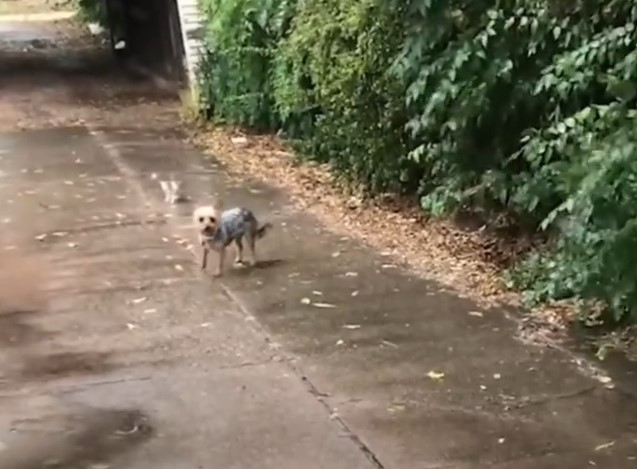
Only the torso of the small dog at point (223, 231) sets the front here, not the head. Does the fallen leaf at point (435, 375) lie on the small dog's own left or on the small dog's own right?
on the small dog's own left

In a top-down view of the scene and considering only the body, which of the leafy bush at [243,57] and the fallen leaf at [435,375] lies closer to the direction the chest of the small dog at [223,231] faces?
the fallen leaf

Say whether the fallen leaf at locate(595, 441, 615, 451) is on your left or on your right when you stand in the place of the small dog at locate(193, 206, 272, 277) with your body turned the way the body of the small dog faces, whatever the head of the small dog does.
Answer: on your left

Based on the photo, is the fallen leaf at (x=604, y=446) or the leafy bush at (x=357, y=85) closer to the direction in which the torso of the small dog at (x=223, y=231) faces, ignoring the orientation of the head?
the fallen leaf

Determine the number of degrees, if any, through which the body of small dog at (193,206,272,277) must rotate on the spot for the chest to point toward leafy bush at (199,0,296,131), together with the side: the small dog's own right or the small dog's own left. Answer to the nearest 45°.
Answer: approximately 135° to the small dog's own right

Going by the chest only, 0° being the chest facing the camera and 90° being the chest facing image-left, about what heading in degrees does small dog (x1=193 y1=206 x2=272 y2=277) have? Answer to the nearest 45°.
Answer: approximately 45°

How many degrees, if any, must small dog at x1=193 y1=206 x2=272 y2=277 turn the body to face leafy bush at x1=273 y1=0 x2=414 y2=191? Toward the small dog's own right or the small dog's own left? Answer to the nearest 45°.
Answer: approximately 180°

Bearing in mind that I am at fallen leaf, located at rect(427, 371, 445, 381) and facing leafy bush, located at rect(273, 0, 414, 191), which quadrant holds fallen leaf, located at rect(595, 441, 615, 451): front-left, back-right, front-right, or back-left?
back-right

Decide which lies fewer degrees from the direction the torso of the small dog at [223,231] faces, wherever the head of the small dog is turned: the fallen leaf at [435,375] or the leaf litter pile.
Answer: the fallen leaf
